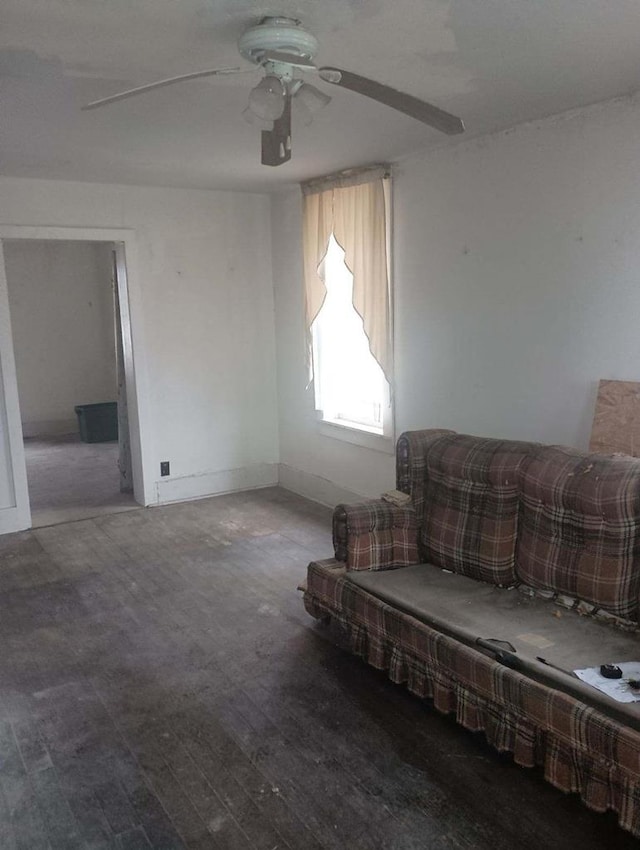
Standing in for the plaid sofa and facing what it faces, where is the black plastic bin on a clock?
The black plastic bin is roughly at 3 o'clock from the plaid sofa.

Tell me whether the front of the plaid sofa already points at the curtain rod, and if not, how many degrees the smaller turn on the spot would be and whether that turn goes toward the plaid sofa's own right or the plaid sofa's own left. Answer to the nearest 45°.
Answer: approximately 90° to the plaid sofa's own right

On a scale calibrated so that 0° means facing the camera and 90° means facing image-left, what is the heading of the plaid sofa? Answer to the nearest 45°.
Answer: approximately 45°
